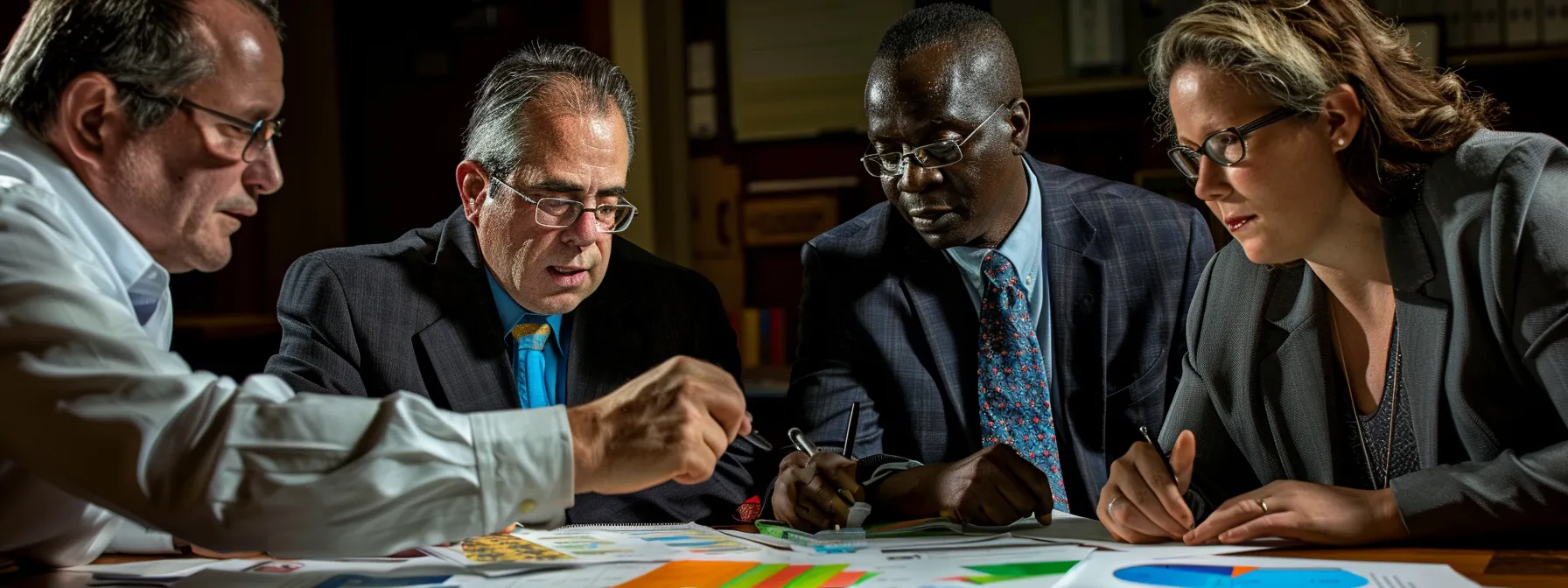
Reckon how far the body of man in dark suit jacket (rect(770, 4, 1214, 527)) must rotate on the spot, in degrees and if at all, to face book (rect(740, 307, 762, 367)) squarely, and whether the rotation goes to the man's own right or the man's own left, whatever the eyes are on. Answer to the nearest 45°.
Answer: approximately 180°

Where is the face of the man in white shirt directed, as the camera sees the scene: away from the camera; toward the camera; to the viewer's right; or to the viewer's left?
to the viewer's right

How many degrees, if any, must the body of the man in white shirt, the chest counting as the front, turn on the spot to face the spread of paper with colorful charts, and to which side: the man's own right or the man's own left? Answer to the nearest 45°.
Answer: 0° — they already face it

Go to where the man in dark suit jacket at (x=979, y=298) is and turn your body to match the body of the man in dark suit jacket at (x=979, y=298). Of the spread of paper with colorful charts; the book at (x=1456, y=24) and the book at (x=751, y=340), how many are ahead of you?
1

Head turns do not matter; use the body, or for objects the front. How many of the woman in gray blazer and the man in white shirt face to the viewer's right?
1

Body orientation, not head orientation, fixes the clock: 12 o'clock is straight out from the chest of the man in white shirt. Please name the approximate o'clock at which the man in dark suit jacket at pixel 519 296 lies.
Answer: The man in dark suit jacket is roughly at 10 o'clock from the man in white shirt.

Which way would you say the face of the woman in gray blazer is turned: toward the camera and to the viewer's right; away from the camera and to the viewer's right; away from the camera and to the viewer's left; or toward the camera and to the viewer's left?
toward the camera and to the viewer's left

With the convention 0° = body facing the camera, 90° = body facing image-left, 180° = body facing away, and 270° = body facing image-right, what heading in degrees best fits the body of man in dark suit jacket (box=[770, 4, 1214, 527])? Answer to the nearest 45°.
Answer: approximately 0°

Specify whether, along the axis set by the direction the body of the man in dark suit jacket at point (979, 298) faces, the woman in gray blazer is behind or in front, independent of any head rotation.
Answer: in front

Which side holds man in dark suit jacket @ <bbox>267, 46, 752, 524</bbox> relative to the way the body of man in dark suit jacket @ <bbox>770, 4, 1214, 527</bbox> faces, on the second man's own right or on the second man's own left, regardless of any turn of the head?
on the second man's own right

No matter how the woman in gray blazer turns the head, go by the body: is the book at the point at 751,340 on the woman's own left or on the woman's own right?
on the woman's own right

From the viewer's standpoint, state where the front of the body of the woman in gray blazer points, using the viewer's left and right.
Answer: facing the viewer and to the left of the viewer

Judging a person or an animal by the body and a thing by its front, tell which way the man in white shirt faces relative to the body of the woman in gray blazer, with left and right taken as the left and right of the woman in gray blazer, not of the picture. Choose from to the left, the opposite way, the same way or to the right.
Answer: the opposite way

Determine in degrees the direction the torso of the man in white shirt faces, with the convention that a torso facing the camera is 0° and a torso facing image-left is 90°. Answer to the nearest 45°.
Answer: approximately 270°

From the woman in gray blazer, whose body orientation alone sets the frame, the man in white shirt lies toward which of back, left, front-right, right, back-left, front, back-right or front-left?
front

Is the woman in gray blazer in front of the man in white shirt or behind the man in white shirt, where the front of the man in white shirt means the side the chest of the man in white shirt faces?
in front

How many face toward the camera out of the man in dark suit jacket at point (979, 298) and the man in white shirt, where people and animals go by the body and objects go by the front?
1
